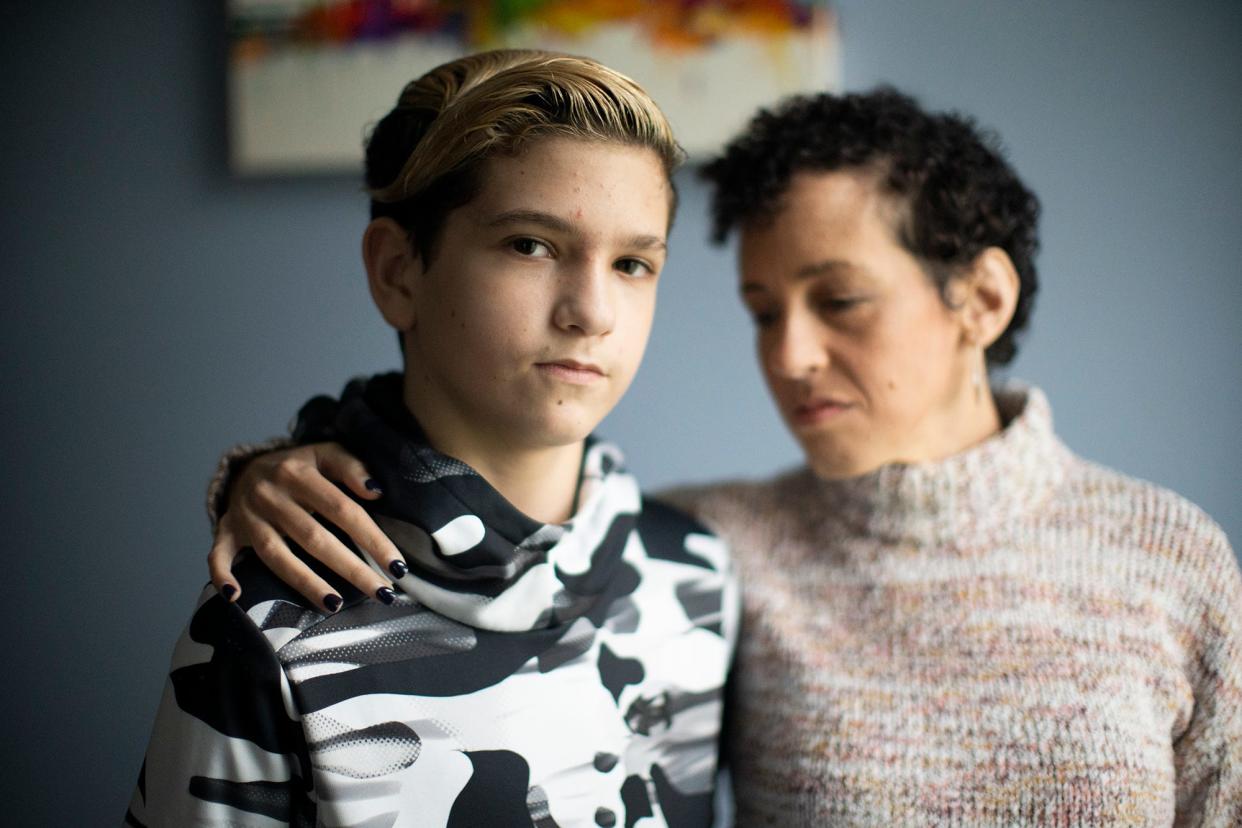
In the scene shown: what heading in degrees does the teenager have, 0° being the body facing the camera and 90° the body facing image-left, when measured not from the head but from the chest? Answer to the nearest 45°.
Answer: approximately 315°

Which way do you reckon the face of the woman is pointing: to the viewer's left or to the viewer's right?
to the viewer's left

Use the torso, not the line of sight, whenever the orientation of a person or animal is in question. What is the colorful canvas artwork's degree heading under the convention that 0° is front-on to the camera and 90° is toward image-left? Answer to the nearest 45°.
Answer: approximately 0°

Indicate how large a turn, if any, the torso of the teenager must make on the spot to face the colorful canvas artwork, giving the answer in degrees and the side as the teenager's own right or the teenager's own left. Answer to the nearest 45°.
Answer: approximately 135° to the teenager's own left

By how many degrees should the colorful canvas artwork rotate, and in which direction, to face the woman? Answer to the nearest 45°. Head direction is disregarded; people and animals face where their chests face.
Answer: approximately 45° to its left

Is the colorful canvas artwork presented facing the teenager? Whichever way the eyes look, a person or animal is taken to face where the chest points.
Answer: yes
